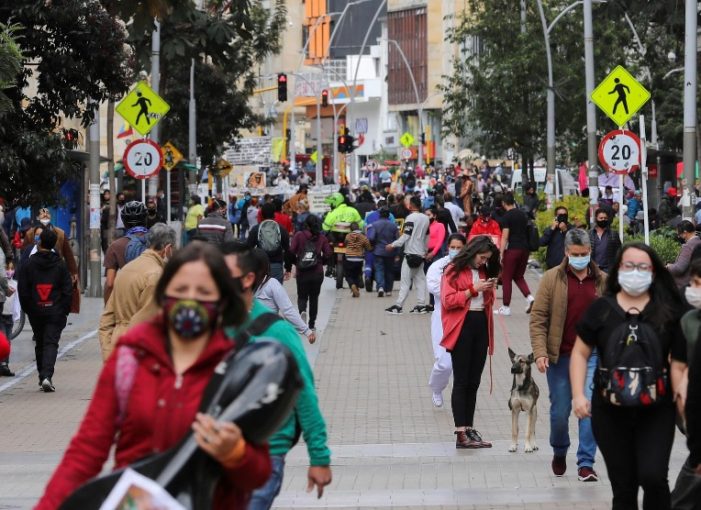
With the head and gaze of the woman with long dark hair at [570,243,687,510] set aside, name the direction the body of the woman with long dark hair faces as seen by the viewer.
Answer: toward the camera

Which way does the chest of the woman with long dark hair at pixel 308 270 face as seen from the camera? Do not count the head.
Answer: away from the camera

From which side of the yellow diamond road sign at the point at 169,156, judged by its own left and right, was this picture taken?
front

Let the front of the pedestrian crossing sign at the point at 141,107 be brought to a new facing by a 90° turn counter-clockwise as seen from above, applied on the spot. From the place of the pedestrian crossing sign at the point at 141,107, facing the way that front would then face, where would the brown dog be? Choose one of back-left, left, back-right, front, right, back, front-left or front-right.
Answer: right

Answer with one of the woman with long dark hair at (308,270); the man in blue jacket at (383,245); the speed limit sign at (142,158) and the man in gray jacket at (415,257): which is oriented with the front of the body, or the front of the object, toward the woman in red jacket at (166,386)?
the speed limit sign

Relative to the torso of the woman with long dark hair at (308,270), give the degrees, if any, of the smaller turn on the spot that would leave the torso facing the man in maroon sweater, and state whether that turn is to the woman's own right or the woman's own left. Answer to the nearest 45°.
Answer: approximately 180°

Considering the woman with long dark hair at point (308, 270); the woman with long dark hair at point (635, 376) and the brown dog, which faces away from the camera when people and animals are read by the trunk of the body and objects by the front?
the woman with long dark hair at point (308, 270)

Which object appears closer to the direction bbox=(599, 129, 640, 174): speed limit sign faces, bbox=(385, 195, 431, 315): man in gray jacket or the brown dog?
the brown dog

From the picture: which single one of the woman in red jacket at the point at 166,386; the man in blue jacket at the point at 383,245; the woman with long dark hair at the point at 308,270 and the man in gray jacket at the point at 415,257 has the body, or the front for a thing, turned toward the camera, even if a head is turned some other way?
the woman in red jacket

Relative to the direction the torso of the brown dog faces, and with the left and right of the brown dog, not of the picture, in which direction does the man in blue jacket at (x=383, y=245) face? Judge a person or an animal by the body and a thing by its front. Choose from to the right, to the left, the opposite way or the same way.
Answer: the opposite way

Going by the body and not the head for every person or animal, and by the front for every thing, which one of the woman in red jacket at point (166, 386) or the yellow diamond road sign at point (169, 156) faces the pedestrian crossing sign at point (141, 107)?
the yellow diamond road sign

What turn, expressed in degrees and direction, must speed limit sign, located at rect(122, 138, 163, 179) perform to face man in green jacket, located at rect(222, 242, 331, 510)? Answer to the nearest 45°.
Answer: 0° — it already faces them

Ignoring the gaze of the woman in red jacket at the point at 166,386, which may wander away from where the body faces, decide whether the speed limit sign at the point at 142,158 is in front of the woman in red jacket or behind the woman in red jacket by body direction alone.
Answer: behind
